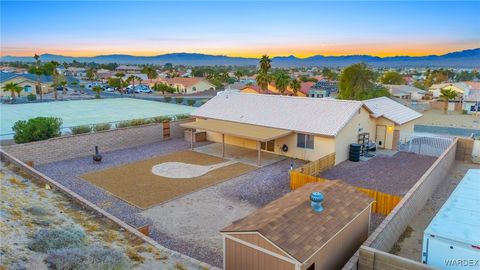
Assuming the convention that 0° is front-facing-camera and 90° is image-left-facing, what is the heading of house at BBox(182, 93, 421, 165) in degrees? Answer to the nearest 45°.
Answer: approximately 225°

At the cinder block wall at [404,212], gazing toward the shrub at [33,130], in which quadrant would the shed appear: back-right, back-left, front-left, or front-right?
front-left

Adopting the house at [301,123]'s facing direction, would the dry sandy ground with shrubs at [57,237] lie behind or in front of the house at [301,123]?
behind

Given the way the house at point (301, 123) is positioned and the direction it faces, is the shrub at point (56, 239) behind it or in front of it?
behind

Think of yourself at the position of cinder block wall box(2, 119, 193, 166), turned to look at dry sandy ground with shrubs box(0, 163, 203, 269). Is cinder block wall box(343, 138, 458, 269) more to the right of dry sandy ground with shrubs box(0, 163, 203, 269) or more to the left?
left

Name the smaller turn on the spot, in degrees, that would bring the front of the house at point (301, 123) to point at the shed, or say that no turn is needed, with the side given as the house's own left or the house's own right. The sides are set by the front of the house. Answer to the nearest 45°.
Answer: approximately 135° to the house's own right
